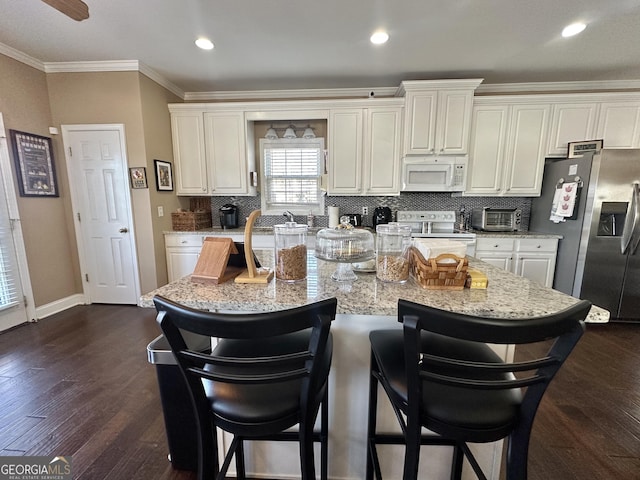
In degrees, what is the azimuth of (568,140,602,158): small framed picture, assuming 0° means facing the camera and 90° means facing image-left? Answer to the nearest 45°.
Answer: approximately 0°

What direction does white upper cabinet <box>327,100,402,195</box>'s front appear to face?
toward the camera

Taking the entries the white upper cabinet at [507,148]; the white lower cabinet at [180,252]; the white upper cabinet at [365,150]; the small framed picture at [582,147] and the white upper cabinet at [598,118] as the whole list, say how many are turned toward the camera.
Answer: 5

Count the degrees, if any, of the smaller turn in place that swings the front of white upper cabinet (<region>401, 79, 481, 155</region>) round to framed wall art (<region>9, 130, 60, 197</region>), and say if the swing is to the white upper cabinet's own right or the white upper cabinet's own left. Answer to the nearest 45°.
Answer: approximately 45° to the white upper cabinet's own right

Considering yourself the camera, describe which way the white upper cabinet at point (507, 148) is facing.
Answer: facing the viewer

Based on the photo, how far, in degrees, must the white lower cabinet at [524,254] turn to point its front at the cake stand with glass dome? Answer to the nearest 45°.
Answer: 0° — it already faces it

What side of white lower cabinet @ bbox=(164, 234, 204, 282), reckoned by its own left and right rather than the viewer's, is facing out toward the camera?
front

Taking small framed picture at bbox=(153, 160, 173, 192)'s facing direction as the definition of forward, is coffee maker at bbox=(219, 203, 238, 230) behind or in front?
in front

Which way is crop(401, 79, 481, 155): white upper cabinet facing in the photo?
toward the camera

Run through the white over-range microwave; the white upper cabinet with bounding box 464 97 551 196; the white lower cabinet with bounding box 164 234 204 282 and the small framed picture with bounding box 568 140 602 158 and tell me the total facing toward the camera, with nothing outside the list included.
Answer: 4

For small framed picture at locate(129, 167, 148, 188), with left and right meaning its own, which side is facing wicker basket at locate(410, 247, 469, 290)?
front

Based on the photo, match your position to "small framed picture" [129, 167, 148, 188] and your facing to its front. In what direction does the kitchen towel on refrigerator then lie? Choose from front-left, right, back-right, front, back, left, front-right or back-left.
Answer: front-left

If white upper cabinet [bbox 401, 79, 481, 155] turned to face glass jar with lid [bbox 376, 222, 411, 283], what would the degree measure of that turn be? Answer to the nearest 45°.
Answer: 0° — it already faces it

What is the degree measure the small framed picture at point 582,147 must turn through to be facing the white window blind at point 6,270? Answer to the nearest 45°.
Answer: approximately 45° to its right
